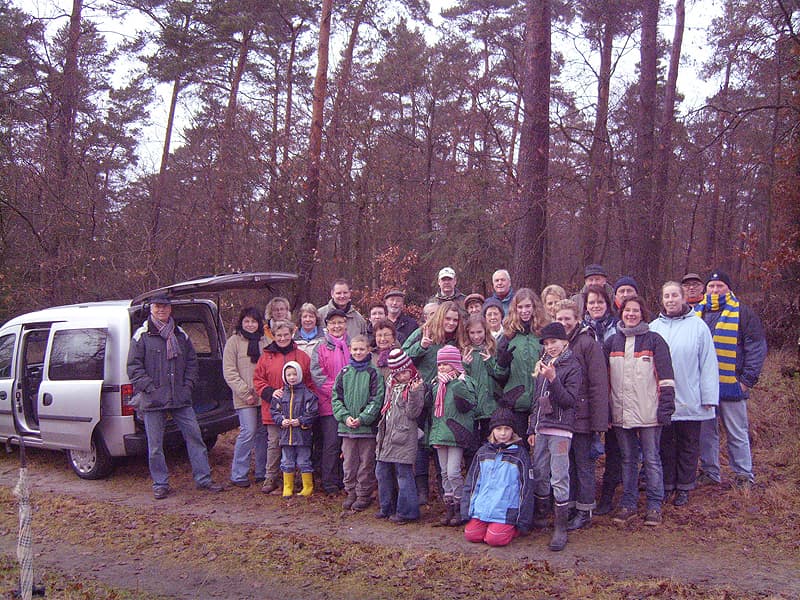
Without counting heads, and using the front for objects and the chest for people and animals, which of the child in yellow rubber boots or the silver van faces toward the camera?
the child in yellow rubber boots

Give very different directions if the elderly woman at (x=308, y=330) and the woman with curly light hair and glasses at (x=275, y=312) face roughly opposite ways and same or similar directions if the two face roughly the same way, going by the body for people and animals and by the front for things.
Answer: same or similar directions

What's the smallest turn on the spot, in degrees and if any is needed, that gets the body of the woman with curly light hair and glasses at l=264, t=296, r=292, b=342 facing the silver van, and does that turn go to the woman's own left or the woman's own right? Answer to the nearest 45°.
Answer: approximately 90° to the woman's own right

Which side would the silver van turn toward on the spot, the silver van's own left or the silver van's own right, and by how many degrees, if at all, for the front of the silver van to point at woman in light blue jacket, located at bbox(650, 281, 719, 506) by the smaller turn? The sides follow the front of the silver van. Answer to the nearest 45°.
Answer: approximately 180°

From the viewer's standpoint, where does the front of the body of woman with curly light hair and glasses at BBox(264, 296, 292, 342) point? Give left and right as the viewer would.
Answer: facing the viewer

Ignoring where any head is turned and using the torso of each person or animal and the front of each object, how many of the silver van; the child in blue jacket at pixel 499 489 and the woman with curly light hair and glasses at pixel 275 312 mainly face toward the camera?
2

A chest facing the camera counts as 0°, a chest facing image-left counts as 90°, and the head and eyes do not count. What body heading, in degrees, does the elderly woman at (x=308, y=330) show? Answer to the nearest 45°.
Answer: approximately 0°

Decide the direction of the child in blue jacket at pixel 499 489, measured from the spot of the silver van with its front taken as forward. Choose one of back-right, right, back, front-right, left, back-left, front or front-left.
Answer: back

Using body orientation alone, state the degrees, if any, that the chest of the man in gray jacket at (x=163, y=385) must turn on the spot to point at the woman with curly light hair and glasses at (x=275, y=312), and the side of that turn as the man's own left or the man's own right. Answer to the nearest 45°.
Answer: approximately 90° to the man's own left

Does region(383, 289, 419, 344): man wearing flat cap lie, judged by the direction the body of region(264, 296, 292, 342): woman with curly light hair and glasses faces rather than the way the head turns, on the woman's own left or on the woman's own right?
on the woman's own left

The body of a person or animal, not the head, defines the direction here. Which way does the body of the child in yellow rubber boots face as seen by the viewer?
toward the camera

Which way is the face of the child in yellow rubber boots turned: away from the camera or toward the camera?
toward the camera

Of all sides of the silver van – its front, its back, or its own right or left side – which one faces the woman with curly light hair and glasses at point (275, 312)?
back

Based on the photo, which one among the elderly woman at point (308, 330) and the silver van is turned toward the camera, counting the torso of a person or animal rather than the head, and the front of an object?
the elderly woman

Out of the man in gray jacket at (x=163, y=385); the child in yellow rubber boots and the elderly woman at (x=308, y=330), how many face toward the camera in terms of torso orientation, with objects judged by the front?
3

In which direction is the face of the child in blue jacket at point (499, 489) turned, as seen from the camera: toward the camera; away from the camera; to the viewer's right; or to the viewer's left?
toward the camera

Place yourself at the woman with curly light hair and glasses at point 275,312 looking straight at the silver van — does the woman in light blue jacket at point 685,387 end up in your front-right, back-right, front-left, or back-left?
back-left

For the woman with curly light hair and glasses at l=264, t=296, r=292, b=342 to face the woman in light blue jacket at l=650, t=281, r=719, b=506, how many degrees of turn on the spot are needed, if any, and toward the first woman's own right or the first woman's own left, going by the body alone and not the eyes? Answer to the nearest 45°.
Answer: approximately 45° to the first woman's own left
